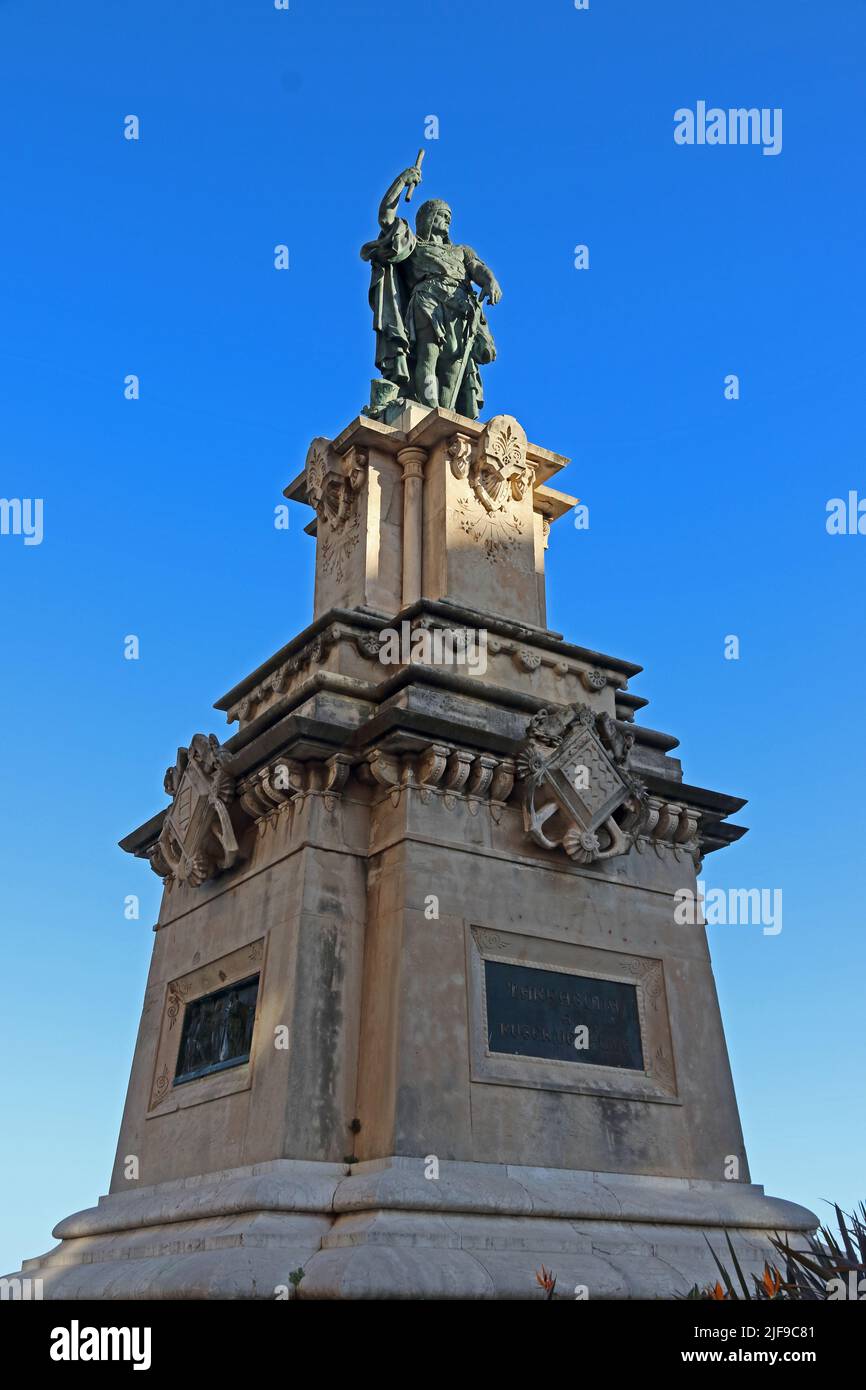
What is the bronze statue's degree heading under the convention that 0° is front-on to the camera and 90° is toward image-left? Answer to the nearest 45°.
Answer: approximately 315°
